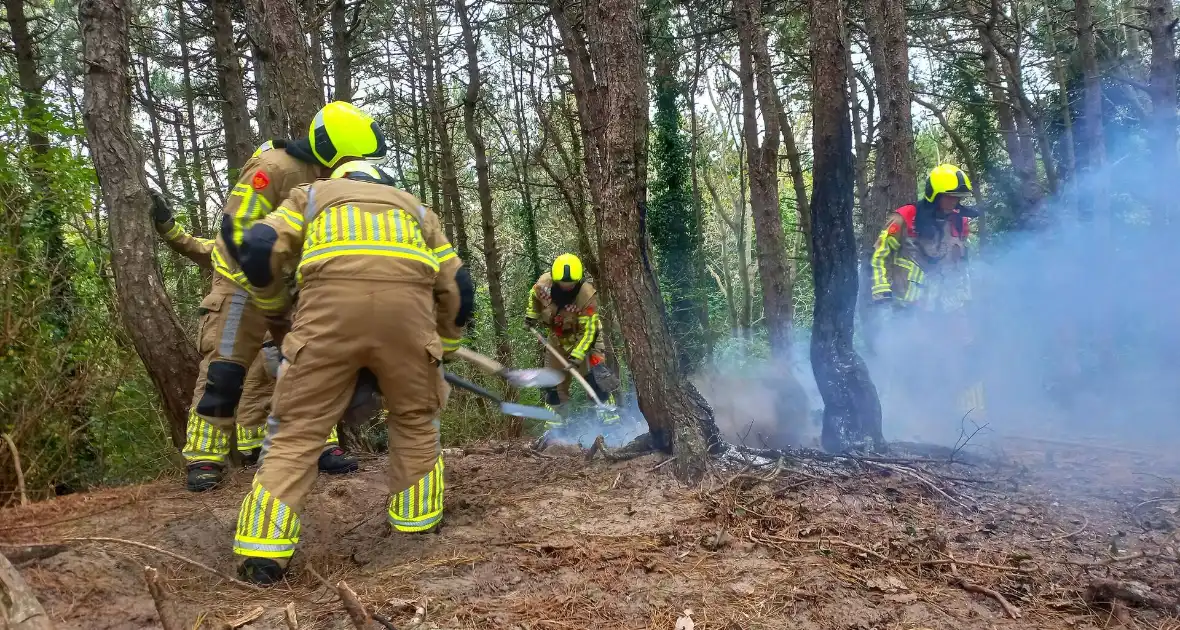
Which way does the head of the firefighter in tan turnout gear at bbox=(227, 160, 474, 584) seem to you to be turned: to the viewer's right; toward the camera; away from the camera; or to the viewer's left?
away from the camera

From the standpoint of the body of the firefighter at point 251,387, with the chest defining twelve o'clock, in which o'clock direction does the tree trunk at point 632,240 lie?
The tree trunk is roughly at 1 o'clock from the firefighter.

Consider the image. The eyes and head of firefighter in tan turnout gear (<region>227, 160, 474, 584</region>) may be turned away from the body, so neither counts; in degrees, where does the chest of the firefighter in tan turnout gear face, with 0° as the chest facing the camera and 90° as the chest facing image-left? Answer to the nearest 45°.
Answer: approximately 180°

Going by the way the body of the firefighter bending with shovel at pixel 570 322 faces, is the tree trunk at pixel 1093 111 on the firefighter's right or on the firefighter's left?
on the firefighter's left

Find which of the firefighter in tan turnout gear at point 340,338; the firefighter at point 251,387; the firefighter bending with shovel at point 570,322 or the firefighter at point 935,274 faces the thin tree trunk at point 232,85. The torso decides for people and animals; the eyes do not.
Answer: the firefighter in tan turnout gear

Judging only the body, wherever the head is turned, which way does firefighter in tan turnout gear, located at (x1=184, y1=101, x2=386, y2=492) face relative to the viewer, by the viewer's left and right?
facing to the right of the viewer

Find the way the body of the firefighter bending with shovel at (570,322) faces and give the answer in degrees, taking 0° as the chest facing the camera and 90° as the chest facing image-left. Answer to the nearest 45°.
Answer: approximately 0°

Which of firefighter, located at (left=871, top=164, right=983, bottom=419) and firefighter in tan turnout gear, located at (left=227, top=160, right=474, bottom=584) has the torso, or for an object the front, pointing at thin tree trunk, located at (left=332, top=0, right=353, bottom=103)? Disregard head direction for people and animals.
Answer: the firefighter in tan turnout gear

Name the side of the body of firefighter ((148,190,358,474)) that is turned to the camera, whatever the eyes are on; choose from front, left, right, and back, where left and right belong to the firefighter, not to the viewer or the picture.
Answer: right
